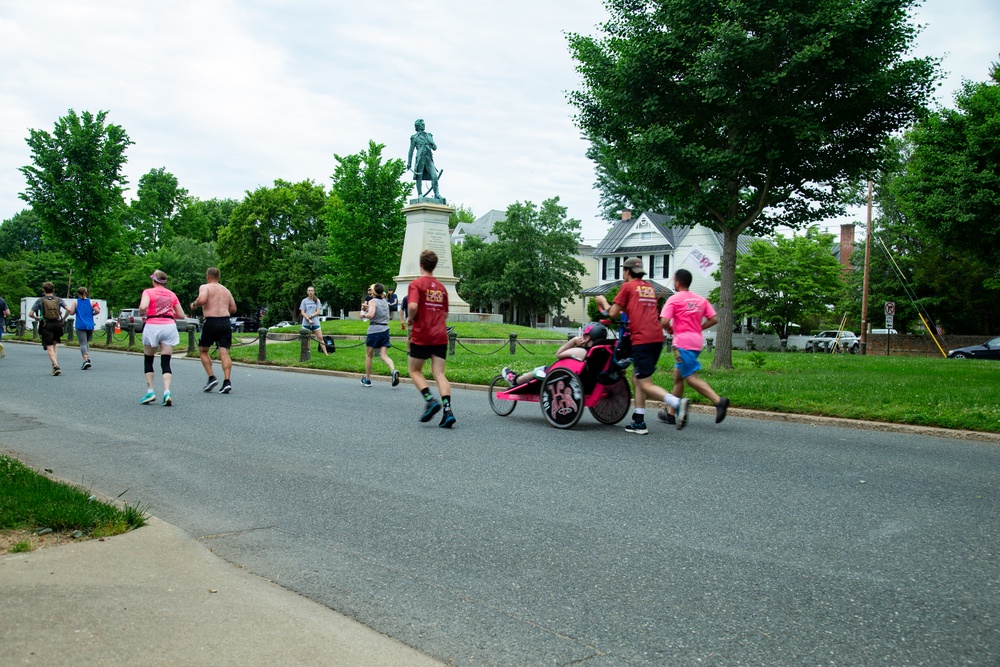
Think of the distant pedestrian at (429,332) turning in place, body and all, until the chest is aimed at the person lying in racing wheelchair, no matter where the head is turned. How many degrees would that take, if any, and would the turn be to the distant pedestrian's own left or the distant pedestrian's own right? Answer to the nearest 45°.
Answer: approximately 135° to the distant pedestrian's own right

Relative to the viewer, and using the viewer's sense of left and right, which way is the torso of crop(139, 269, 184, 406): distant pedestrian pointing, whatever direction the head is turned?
facing away from the viewer and to the left of the viewer

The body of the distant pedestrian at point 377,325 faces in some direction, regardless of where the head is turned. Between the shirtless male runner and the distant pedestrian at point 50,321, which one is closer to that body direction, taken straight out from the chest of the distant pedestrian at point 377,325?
the distant pedestrian

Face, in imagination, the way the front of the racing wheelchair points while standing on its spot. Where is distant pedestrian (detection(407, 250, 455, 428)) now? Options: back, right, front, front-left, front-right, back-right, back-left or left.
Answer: front-left

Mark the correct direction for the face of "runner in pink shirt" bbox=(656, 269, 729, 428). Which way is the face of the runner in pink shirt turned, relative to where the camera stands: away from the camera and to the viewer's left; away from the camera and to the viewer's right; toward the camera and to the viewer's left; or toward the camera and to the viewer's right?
away from the camera and to the viewer's left

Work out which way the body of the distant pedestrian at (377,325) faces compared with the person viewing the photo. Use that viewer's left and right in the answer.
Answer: facing away from the viewer and to the left of the viewer

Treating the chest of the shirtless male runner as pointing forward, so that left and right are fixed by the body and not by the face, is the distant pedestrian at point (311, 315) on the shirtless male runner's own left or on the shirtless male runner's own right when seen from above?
on the shirtless male runner's own right

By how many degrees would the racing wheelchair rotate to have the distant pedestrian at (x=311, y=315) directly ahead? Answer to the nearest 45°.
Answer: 0° — it already faces them

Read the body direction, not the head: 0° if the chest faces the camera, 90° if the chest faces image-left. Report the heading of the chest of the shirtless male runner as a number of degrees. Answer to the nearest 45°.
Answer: approximately 135°

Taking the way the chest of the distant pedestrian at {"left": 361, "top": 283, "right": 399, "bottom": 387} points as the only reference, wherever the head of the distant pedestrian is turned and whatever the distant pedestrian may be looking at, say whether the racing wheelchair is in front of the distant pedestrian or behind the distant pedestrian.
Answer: behind

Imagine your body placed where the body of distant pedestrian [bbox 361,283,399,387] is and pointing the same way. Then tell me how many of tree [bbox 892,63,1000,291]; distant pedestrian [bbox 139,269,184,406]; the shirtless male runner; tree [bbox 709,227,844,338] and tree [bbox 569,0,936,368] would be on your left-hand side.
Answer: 2

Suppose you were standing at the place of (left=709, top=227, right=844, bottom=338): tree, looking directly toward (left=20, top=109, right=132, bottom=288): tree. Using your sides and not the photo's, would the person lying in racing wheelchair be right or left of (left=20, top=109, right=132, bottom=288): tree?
left

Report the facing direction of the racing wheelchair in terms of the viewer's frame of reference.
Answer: facing away from the viewer and to the left of the viewer

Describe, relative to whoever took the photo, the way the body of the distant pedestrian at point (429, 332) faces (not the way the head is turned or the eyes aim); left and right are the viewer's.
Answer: facing away from the viewer and to the left of the viewer
